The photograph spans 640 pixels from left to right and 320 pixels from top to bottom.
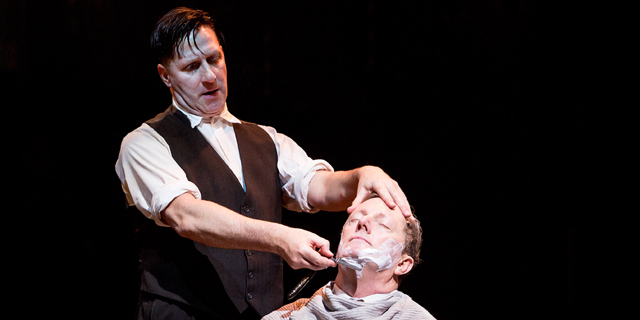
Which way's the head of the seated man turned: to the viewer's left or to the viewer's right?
to the viewer's left

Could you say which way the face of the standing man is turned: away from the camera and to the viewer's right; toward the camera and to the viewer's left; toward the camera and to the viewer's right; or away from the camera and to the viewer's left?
toward the camera and to the viewer's right

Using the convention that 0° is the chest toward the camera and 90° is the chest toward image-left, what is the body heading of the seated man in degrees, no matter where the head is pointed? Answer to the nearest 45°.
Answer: approximately 45°

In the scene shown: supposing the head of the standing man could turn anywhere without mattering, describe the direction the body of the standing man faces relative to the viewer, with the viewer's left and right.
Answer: facing the viewer and to the right of the viewer
